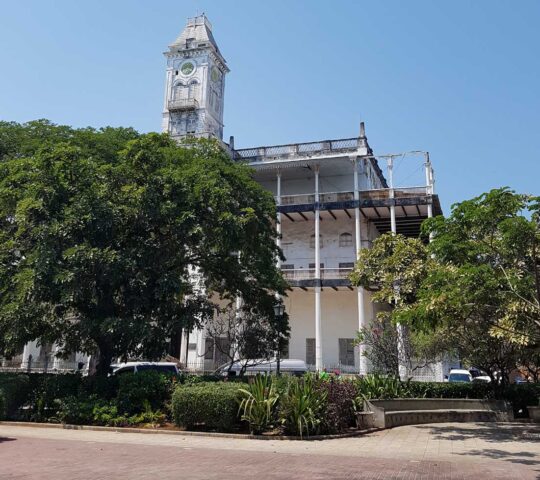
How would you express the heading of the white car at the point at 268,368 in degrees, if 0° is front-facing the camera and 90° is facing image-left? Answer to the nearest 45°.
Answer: approximately 90°

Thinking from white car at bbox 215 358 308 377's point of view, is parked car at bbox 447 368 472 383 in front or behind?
behind

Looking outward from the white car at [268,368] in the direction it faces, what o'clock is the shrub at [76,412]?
The shrub is roughly at 10 o'clock from the white car.

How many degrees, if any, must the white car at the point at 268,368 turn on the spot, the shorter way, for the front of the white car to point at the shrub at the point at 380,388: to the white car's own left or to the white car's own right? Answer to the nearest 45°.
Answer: approximately 90° to the white car's own left

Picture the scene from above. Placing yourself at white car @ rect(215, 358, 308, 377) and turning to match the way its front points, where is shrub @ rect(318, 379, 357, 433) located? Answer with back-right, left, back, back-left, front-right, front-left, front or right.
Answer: left

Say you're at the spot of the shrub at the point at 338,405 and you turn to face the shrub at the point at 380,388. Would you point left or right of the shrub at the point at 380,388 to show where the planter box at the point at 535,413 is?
right

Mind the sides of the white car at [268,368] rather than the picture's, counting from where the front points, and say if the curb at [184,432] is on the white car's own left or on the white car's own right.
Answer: on the white car's own left

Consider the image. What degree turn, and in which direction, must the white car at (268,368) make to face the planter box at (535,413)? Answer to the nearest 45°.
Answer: approximately 135° to its left
